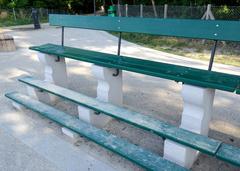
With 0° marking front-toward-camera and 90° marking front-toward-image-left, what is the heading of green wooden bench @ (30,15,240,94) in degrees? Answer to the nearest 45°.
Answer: approximately 45°
